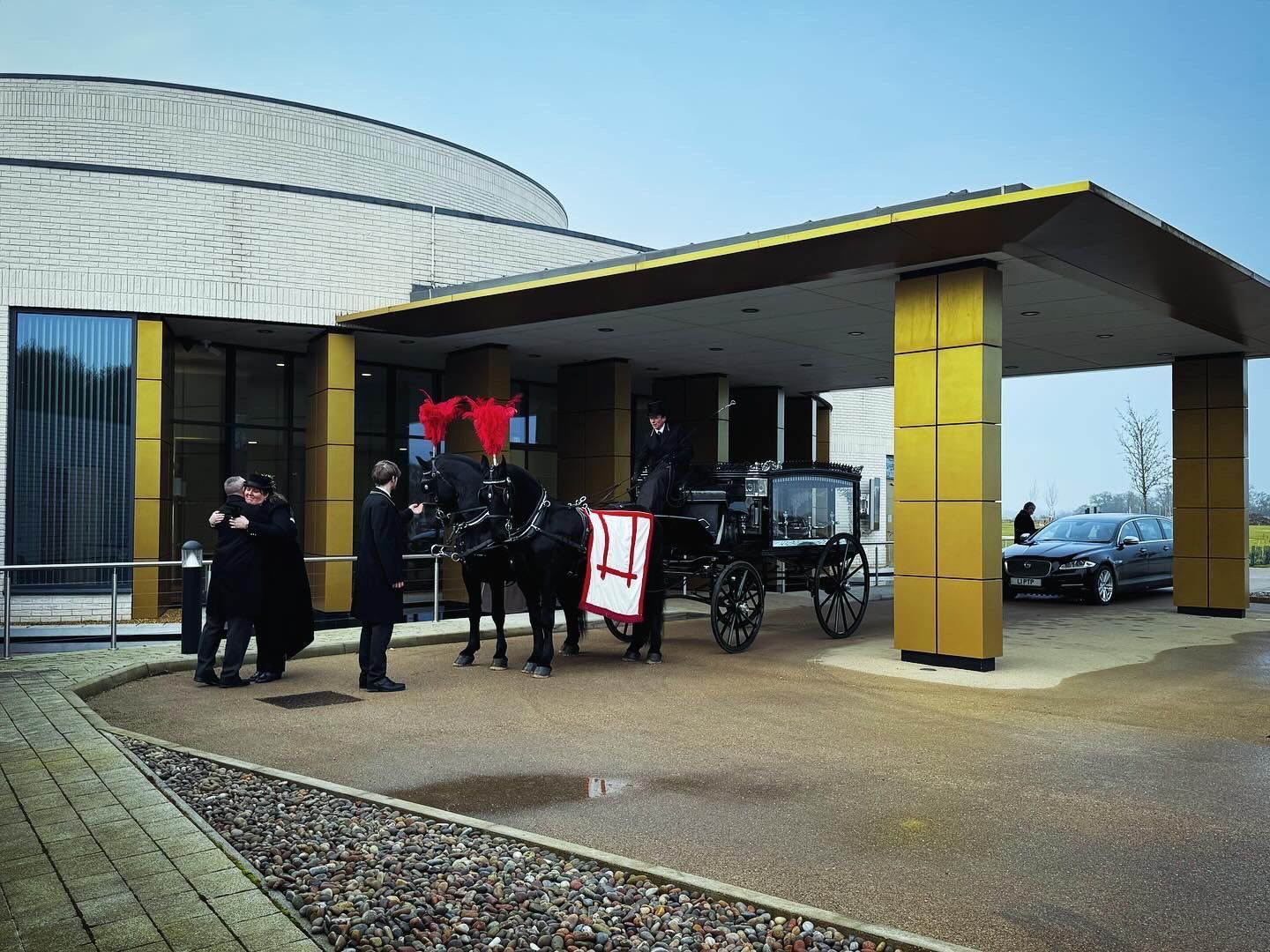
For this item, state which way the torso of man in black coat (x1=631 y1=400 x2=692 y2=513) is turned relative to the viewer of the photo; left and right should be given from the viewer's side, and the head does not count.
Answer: facing the viewer and to the left of the viewer

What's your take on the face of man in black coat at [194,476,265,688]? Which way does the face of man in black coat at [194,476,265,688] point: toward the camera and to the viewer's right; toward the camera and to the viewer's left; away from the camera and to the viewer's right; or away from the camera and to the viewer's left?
away from the camera and to the viewer's right

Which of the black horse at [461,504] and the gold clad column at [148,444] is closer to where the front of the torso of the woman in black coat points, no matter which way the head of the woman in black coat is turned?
the gold clad column

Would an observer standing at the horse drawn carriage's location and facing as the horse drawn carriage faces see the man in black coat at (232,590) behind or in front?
in front

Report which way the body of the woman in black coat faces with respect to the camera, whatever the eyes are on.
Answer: to the viewer's left

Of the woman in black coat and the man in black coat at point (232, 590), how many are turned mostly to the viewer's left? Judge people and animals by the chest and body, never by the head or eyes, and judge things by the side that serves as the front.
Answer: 1

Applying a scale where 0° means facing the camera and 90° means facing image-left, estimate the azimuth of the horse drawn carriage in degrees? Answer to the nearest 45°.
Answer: approximately 45°

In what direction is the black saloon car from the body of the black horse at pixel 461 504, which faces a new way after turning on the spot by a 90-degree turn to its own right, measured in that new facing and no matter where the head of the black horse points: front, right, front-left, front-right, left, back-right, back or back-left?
right

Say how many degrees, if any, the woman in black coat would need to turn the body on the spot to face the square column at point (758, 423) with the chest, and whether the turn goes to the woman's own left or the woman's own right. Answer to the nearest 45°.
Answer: approximately 135° to the woman's own right

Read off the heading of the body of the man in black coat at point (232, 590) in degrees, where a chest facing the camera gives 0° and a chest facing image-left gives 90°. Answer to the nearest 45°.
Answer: approximately 225°

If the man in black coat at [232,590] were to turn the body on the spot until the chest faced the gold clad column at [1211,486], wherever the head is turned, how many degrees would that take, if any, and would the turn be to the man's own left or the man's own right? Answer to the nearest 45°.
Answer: approximately 45° to the man's own right

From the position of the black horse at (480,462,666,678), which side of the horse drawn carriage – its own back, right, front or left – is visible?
front

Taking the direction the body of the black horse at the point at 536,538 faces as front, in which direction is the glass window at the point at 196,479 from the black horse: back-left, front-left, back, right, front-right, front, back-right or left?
right

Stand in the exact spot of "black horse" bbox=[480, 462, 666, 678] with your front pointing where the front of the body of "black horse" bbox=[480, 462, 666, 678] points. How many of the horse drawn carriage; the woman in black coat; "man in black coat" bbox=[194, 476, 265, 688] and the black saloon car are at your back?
2

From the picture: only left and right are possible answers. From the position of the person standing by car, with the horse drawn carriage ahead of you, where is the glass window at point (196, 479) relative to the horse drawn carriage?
right

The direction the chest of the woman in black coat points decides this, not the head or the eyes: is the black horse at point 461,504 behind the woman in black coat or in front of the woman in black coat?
behind

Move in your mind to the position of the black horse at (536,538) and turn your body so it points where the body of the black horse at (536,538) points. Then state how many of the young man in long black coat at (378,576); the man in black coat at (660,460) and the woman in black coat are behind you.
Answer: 1

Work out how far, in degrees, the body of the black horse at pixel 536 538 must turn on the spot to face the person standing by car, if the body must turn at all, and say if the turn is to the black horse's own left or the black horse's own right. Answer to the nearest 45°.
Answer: approximately 180°
